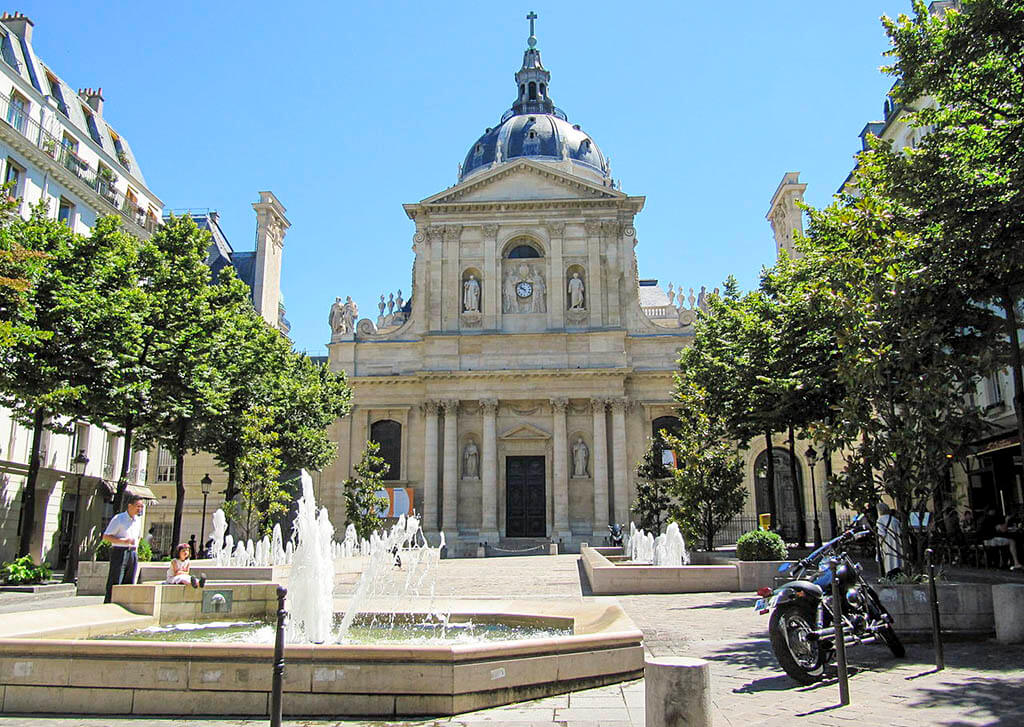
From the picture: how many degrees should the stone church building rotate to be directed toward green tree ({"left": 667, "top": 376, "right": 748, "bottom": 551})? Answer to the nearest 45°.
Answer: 0° — it already faces it

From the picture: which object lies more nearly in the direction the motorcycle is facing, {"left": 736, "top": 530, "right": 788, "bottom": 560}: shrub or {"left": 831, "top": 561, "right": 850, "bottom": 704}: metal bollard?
the shrub

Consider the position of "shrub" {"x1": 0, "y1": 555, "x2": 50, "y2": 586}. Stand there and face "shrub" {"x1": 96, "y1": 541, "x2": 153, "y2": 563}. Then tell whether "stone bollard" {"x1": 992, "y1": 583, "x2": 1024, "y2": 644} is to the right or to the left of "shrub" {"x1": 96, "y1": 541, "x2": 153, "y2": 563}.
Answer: right

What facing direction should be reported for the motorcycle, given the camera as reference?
facing away from the viewer and to the right of the viewer

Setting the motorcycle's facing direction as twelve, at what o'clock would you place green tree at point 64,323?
The green tree is roughly at 8 o'clock from the motorcycle.

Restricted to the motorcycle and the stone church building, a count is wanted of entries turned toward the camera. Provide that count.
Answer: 1

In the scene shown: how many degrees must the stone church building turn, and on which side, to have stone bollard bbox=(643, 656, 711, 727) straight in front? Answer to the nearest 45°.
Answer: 0° — it already faces it

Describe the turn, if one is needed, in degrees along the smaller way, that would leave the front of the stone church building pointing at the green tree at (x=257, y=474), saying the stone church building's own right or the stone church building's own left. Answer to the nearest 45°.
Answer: approximately 45° to the stone church building's own right

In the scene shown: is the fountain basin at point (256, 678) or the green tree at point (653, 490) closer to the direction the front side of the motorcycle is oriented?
the green tree

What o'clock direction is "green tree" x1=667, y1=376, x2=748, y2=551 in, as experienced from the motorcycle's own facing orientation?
The green tree is roughly at 10 o'clock from the motorcycle.

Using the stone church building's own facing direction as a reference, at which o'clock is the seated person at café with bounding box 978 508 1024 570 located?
The seated person at café is roughly at 11 o'clock from the stone church building.

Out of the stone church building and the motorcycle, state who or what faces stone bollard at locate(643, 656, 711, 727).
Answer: the stone church building

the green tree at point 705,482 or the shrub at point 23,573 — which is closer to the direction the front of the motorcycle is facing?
the green tree

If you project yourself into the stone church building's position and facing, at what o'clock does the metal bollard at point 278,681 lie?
The metal bollard is roughly at 12 o'clock from the stone church building.

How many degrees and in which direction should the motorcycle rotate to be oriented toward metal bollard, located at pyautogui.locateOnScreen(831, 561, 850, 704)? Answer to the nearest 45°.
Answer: approximately 135° to its right
